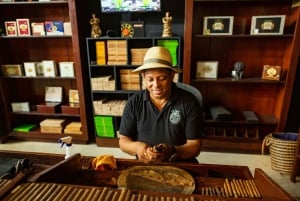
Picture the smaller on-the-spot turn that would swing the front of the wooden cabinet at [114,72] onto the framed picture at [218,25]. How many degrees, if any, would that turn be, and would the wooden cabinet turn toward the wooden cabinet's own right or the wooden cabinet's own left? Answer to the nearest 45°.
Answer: approximately 90° to the wooden cabinet's own left

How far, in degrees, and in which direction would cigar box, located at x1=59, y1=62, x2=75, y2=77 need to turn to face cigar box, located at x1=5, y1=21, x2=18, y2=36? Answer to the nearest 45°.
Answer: approximately 135° to its right

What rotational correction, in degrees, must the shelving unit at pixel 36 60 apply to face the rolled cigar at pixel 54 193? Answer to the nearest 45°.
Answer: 0° — it already faces it

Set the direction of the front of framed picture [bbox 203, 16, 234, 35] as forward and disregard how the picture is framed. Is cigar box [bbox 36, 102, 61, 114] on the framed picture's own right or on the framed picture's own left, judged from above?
on the framed picture's own right

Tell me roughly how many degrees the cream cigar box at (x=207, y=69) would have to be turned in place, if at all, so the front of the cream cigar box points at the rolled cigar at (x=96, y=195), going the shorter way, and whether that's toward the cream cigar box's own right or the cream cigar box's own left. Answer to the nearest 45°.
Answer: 0° — it already faces it
